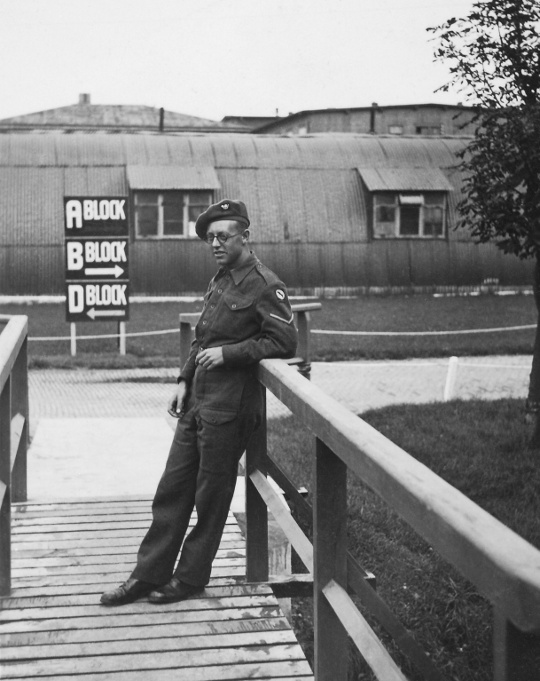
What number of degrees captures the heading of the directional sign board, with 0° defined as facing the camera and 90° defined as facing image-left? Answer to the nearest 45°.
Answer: approximately 0°

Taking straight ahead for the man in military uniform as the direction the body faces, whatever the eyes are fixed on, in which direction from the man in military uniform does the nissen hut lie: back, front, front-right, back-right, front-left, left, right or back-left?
back-right

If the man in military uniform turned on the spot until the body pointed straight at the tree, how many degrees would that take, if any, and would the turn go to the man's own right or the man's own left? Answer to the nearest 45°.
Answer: approximately 180°

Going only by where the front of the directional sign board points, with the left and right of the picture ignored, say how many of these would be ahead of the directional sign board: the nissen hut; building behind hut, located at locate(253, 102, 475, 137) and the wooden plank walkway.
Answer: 1

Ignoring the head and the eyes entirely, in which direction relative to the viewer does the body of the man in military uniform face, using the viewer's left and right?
facing the viewer and to the left of the viewer

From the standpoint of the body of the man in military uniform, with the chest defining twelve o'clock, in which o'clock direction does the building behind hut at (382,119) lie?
The building behind hut is roughly at 5 o'clock from the man in military uniform.

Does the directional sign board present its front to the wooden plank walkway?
yes

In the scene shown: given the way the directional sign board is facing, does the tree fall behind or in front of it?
in front

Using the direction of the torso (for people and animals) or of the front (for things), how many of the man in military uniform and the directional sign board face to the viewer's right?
0

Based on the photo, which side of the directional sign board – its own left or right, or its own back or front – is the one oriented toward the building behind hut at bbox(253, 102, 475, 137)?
back

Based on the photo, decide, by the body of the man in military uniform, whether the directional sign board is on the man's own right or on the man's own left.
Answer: on the man's own right
